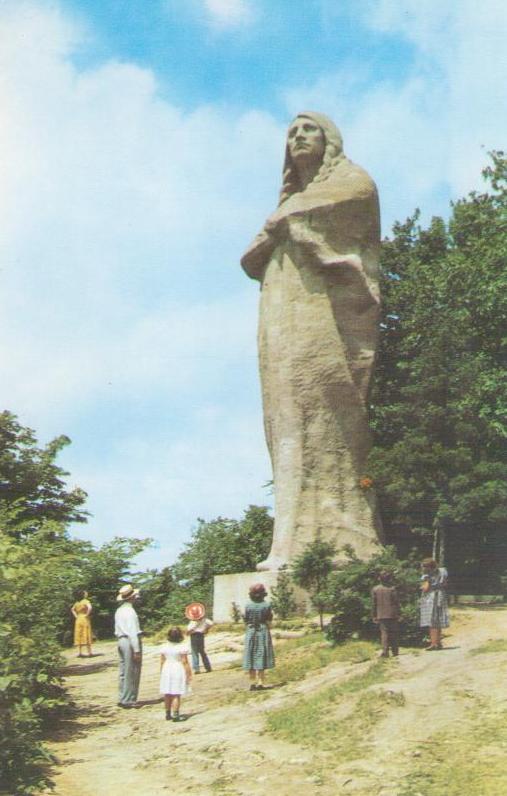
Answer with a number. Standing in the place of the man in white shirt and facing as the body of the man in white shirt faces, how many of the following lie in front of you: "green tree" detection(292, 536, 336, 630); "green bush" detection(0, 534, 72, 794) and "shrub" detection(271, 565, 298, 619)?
2

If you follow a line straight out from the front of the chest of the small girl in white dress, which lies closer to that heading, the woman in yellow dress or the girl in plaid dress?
the woman in yellow dress

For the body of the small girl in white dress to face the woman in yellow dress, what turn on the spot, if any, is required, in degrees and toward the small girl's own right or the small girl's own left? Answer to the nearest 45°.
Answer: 0° — they already face them

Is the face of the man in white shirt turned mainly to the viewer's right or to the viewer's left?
to the viewer's right

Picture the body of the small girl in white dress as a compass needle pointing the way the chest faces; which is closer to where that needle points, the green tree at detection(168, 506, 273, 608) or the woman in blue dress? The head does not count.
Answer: the green tree

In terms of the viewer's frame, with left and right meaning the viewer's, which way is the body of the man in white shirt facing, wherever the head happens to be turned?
facing away from the viewer and to the right of the viewer

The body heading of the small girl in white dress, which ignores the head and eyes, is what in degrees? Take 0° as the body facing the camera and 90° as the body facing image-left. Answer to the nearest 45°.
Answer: approximately 180°

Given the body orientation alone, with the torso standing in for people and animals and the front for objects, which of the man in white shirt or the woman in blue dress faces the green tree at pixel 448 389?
the man in white shirt

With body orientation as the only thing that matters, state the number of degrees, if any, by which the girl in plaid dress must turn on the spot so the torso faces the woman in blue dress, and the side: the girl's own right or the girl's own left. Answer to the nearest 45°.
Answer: approximately 90° to the girl's own right

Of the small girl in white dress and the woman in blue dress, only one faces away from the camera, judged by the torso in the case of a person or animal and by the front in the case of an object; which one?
the small girl in white dress
